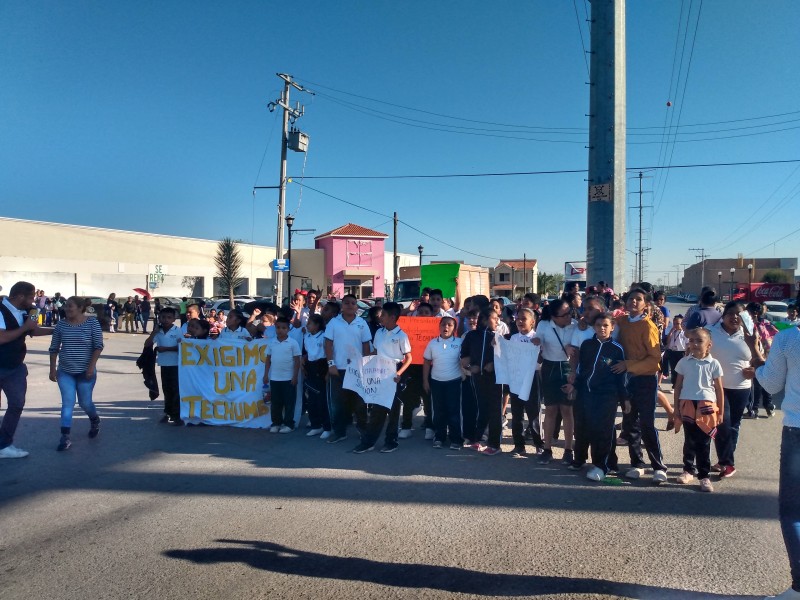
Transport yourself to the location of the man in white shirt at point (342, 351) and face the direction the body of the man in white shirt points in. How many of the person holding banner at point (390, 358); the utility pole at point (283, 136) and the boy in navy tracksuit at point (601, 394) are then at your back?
1

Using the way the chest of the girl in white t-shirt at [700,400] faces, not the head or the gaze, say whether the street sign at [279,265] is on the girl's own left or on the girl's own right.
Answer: on the girl's own right

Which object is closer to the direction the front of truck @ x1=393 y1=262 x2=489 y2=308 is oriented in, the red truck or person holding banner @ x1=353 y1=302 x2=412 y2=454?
the person holding banner

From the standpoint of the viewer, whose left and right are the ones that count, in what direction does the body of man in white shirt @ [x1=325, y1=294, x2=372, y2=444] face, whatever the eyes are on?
facing the viewer

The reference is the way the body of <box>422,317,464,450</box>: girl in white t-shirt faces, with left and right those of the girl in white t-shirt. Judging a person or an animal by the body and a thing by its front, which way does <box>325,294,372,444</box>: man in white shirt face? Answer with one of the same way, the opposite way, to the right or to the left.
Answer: the same way

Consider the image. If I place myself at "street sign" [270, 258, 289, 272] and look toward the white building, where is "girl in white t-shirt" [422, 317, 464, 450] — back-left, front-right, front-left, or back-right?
back-left

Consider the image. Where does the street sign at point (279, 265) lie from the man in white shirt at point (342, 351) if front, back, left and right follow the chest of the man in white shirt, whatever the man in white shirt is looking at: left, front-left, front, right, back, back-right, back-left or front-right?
back

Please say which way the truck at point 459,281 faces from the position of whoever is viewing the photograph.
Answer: facing the viewer and to the left of the viewer

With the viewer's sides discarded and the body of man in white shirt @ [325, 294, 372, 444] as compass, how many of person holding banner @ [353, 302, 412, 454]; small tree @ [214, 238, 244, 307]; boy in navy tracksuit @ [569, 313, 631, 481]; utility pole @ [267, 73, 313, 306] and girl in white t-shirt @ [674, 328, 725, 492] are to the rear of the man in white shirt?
2

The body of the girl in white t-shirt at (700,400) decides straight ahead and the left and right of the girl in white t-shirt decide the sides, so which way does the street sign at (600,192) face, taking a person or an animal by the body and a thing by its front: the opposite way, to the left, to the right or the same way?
the same way

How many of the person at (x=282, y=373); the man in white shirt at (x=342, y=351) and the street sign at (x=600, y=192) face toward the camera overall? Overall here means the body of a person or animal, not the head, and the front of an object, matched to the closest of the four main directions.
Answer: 3

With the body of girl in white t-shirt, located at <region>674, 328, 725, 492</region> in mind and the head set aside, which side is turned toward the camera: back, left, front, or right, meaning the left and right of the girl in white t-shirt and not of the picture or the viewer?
front

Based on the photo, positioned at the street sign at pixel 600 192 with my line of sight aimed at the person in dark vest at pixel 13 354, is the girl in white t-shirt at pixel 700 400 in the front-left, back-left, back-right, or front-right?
front-left

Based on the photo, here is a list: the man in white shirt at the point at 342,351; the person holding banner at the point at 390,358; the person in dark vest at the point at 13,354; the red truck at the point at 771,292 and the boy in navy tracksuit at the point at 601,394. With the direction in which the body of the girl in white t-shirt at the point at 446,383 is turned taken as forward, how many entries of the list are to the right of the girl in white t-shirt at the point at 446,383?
3

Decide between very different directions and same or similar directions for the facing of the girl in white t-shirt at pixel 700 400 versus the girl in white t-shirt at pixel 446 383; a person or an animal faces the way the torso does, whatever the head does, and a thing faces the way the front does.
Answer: same or similar directions

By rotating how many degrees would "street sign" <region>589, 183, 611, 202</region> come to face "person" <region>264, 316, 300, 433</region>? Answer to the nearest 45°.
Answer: approximately 45° to its right

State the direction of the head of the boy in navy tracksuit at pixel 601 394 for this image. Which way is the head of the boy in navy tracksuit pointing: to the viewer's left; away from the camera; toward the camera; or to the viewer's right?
toward the camera

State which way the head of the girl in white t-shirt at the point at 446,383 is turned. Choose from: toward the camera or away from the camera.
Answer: toward the camera

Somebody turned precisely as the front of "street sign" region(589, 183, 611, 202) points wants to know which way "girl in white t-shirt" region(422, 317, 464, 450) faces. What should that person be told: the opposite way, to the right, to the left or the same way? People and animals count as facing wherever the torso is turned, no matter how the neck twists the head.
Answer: the same way
